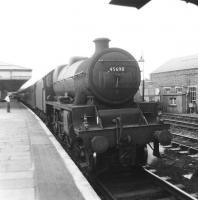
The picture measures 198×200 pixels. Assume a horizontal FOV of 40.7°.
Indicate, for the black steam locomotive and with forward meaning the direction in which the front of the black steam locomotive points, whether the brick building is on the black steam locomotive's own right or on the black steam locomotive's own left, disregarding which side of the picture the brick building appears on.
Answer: on the black steam locomotive's own left

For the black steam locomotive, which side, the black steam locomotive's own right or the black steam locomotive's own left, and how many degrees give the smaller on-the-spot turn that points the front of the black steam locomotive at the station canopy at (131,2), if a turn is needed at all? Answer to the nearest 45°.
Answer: approximately 45° to the black steam locomotive's own right

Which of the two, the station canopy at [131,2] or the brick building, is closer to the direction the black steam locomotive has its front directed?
the station canopy

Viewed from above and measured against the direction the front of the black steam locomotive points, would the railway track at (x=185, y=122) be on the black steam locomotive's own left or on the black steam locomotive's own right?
on the black steam locomotive's own left

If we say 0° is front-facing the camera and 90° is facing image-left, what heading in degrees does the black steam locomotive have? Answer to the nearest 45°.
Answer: approximately 315°
